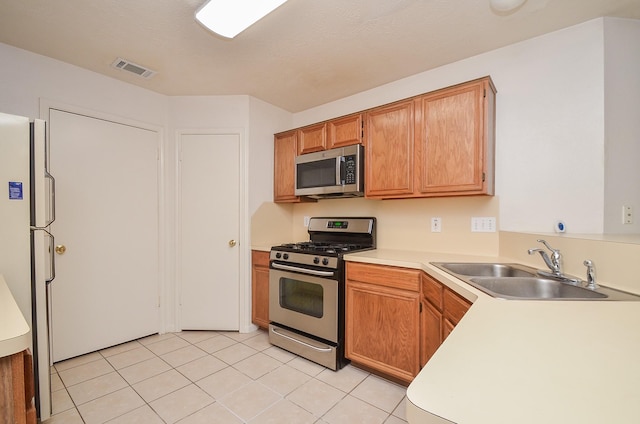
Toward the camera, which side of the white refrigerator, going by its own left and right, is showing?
right

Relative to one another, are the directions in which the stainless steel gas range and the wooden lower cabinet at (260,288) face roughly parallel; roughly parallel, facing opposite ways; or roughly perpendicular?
roughly parallel

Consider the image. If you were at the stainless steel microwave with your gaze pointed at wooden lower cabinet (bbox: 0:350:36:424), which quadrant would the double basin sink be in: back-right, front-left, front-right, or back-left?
front-left

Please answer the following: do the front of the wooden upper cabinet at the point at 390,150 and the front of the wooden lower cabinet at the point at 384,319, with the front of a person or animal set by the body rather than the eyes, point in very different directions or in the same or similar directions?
same or similar directions

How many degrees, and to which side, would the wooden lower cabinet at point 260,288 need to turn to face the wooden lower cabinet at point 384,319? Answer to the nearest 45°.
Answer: approximately 90° to its left

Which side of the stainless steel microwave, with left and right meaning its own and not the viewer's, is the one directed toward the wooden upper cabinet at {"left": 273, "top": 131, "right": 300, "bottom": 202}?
right

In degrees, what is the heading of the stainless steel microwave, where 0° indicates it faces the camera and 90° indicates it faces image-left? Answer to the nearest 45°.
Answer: approximately 45°

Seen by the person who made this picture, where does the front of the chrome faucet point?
facing to the left of the viewer

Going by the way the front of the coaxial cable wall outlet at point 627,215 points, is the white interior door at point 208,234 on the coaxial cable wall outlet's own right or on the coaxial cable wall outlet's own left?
on the coaxial cable wall outlet's own right

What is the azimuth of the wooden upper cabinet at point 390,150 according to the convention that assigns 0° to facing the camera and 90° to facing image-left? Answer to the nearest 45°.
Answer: approximately 45°

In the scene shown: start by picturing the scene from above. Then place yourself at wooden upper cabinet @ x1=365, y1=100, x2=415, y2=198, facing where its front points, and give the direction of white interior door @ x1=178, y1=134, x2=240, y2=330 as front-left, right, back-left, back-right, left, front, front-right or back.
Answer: front-right

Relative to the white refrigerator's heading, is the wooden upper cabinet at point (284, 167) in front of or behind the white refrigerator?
in front
